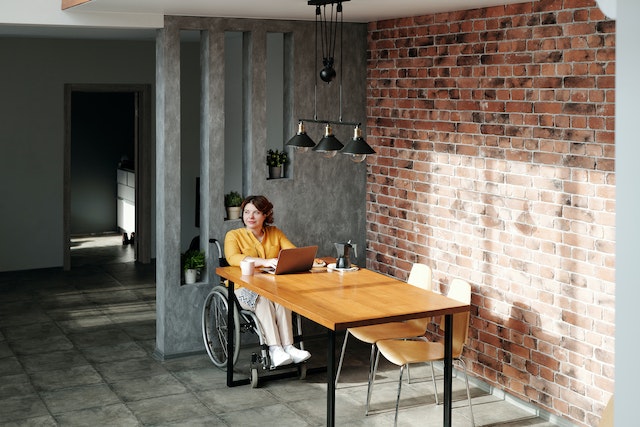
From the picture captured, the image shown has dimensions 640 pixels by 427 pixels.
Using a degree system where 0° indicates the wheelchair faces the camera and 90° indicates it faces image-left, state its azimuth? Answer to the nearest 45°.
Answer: approximately 315°
